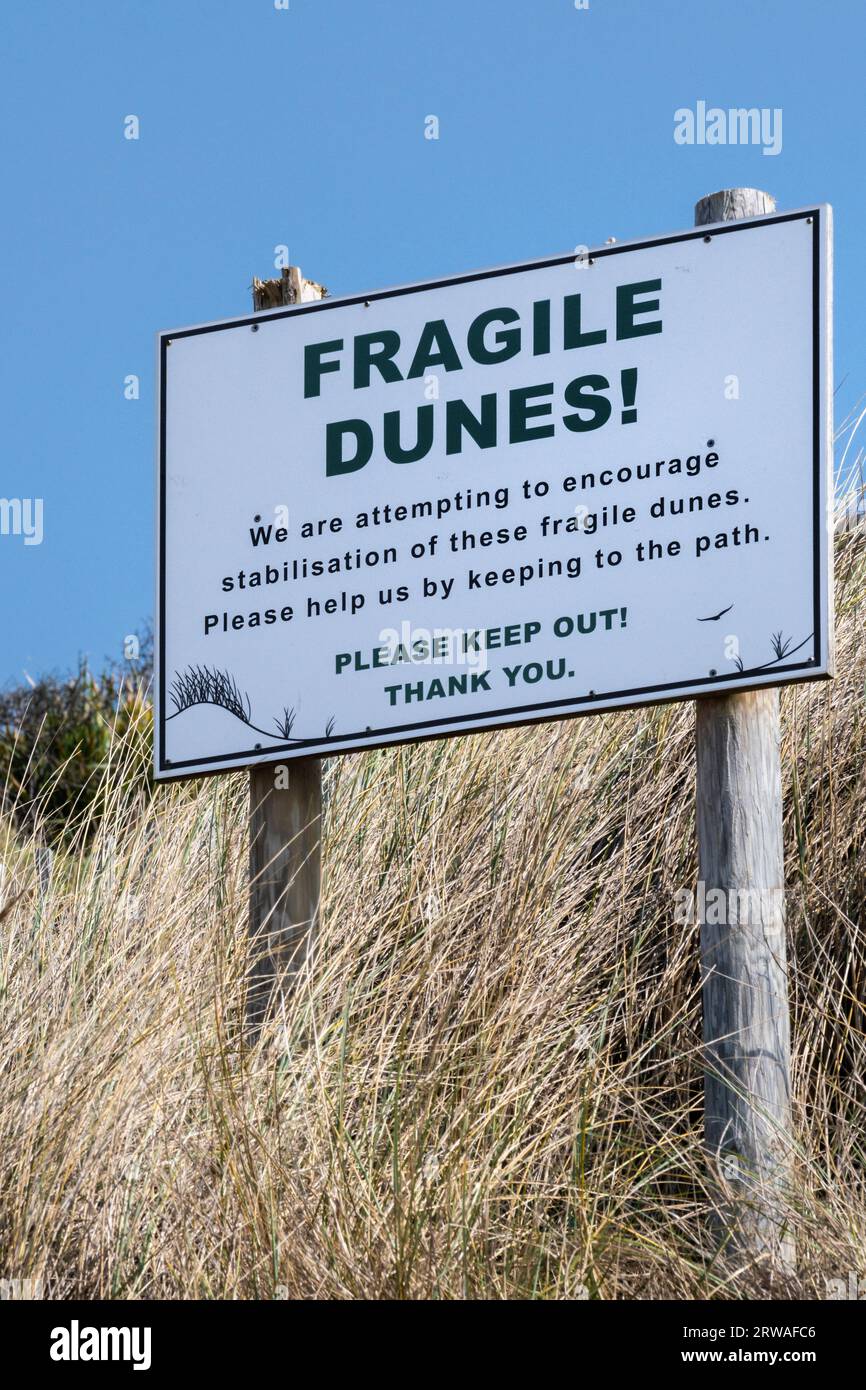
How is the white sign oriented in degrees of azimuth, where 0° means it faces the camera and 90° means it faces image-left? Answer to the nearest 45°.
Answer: approximately 45°
